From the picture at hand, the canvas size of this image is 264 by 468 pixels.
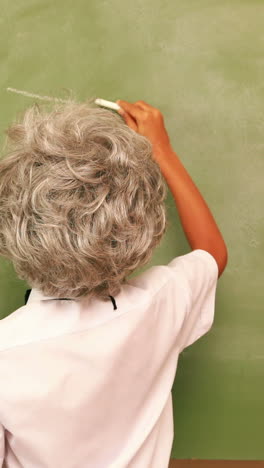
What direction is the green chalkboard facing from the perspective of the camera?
toward the camera
